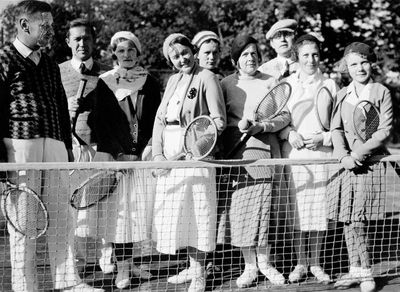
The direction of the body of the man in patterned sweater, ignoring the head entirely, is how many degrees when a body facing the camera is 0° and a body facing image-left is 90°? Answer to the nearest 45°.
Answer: approximately 315°
